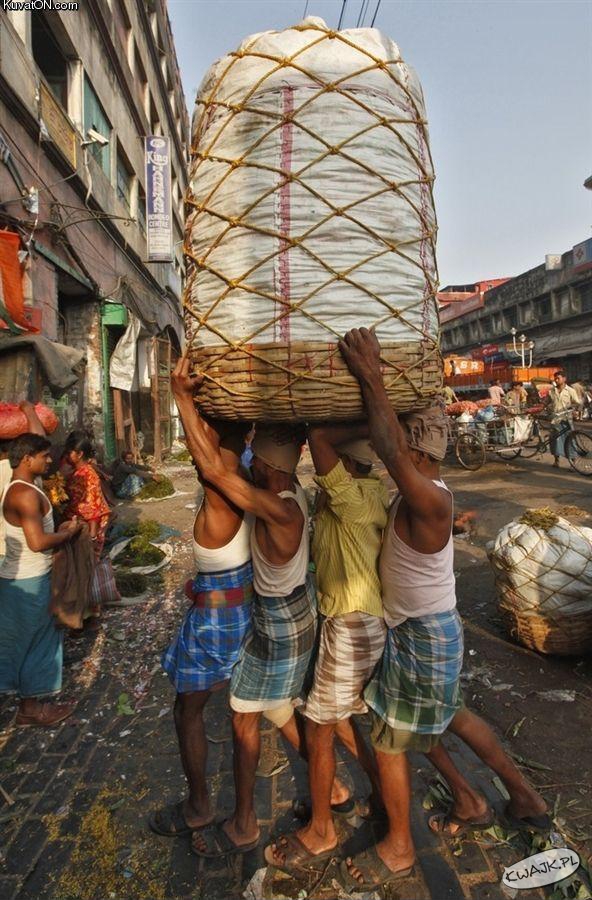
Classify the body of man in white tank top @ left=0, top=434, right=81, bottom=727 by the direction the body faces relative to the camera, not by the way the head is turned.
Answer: to the viewer's right

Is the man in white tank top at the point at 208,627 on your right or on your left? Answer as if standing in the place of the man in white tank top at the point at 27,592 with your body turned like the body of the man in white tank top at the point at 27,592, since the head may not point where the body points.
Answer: on your right

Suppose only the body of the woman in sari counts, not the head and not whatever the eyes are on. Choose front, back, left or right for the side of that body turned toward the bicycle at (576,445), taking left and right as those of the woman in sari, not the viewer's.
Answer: back

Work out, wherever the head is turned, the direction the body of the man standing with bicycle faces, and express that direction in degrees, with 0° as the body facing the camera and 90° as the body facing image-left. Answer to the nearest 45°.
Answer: approximately 45°

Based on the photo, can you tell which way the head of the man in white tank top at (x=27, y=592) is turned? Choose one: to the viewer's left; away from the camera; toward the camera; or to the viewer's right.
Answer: to the viewer's right
